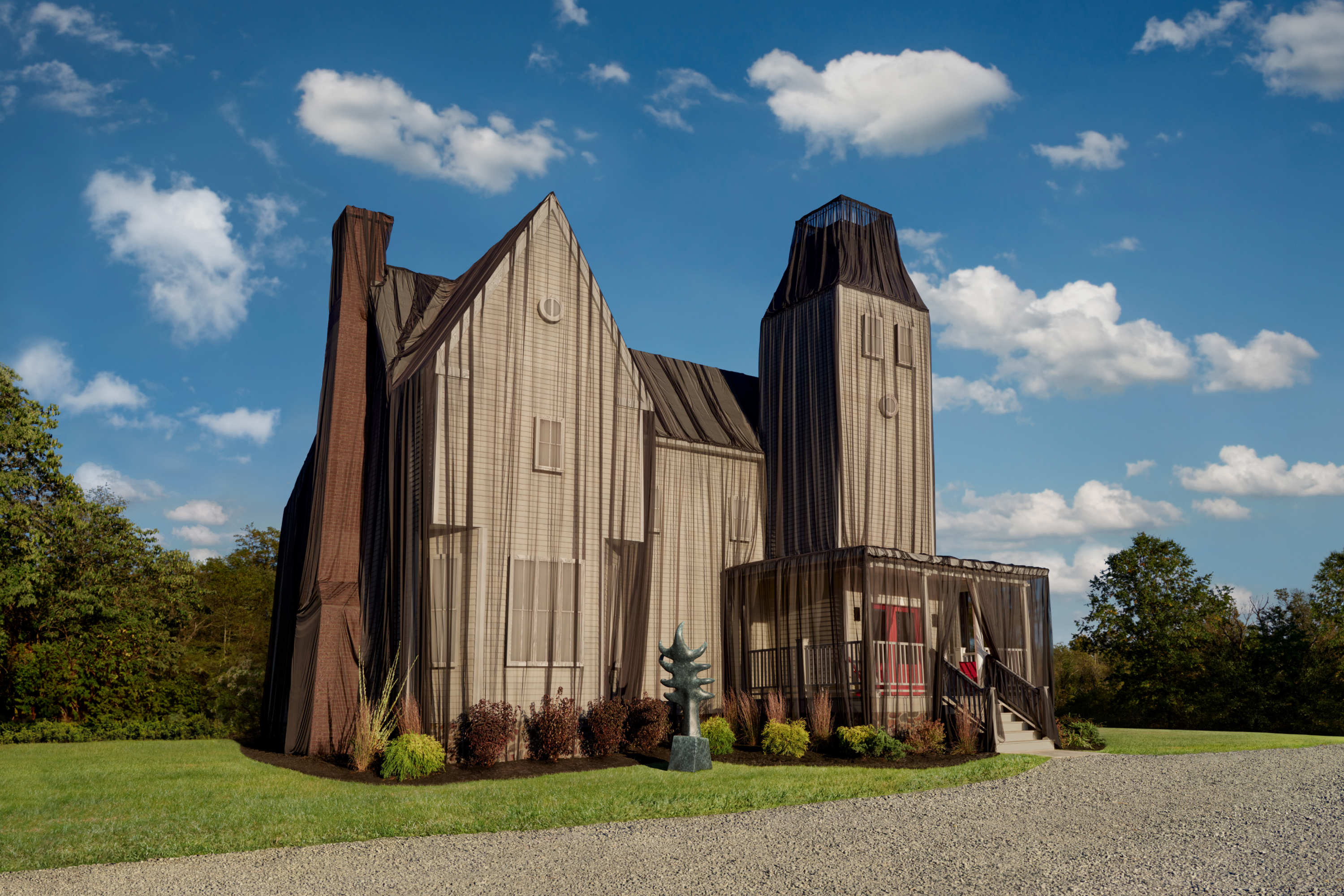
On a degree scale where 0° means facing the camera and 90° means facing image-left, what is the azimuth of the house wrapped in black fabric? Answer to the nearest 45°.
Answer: approximately 315°

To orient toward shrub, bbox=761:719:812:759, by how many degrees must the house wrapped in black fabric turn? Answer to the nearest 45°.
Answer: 0° — it already faces it

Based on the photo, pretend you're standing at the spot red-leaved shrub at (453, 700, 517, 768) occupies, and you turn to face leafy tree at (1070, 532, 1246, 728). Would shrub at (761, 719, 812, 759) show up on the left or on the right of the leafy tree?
right

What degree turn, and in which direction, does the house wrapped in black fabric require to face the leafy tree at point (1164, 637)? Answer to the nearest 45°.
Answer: approximately 90° to its left
